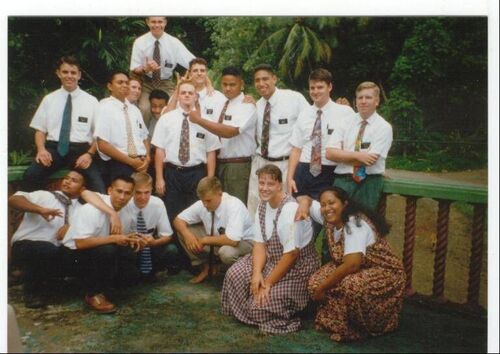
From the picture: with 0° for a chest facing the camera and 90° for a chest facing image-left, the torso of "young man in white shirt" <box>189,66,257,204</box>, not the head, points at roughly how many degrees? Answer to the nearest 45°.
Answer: approximately 45°

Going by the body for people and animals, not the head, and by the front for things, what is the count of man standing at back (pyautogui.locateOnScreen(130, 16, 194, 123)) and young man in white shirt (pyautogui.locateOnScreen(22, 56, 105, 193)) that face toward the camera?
2

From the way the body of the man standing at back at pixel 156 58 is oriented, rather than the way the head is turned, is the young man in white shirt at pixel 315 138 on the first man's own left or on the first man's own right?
on the first man's own left
